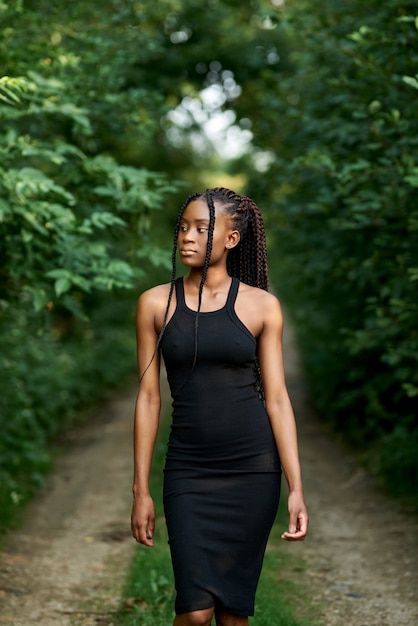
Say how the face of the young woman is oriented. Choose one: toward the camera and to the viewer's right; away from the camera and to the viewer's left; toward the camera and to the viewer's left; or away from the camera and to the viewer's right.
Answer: toward the camera and to the viewer's left

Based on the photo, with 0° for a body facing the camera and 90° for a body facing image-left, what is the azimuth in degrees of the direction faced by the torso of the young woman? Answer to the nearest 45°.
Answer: approximately 0°
